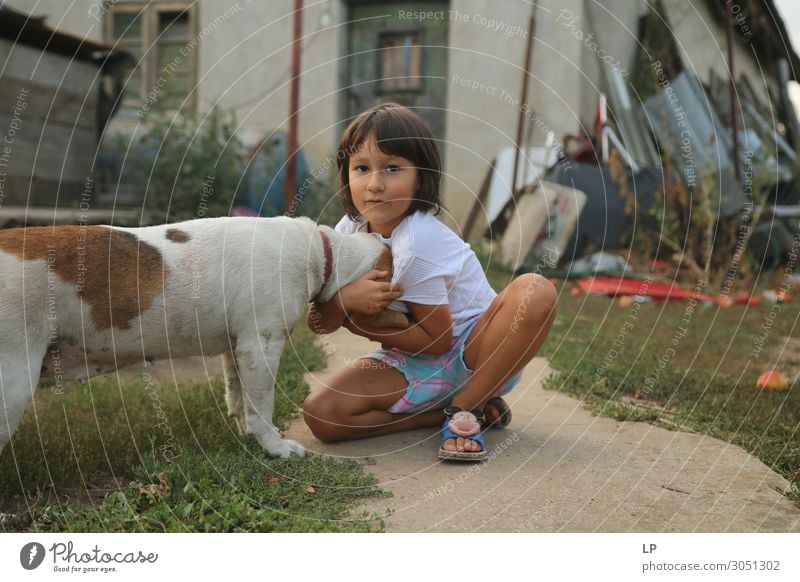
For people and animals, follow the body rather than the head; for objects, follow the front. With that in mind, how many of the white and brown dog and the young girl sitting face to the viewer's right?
1

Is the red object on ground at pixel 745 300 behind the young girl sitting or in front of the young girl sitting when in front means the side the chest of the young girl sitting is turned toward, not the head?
behind

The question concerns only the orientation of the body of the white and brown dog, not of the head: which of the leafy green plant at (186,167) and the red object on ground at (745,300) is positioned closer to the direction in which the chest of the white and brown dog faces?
the red object on ground

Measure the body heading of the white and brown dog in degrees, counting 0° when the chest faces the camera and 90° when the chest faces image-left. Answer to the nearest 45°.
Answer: approximately 270°

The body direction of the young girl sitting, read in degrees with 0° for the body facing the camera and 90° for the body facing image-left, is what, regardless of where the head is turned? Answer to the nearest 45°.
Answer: approximately 45°

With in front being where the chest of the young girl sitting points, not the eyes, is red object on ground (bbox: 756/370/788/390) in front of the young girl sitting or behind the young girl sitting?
behind
